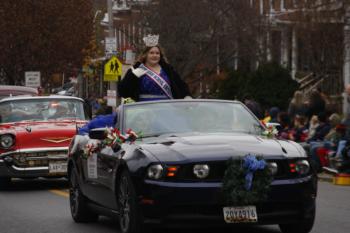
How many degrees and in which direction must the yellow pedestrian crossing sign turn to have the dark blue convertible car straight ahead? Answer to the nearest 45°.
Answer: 0° — it already faces it

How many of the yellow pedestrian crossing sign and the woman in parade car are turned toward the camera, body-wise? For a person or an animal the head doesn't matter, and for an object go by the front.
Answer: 2

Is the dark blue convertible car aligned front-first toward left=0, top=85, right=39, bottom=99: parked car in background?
no

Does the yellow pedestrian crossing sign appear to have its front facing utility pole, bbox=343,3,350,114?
no

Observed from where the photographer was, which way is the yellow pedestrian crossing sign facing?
facing the viewer

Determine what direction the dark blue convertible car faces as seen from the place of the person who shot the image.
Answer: facing the viewer and to the right of the viewer

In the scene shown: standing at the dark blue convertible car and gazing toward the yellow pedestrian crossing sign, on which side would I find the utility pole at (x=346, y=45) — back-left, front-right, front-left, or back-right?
front-right

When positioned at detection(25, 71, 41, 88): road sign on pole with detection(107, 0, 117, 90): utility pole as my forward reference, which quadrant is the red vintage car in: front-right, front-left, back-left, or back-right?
front-right

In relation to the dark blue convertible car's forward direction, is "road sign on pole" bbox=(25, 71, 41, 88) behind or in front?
behind

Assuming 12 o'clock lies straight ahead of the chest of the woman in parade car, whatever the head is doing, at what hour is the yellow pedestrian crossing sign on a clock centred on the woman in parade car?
The yellow pedestrian crossing sign is roughly at 6 o'clock from the woman in parade car.

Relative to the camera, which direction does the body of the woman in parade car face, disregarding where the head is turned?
toward the camera

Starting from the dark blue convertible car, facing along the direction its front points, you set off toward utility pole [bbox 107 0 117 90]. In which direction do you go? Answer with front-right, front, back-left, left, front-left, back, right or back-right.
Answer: back-left

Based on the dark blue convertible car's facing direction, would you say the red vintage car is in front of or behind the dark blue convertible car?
behind

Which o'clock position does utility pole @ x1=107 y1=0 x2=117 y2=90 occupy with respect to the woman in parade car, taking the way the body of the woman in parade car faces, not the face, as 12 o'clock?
The utility pole is roughly at 6 o'clock from the woman in parade car.
